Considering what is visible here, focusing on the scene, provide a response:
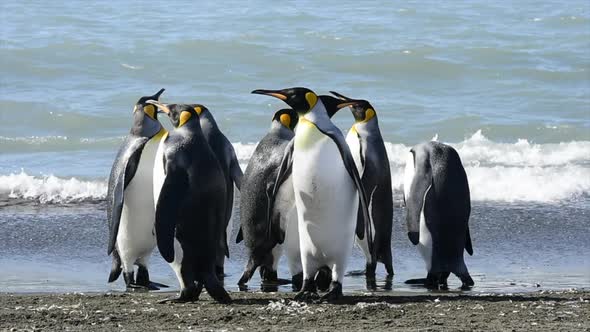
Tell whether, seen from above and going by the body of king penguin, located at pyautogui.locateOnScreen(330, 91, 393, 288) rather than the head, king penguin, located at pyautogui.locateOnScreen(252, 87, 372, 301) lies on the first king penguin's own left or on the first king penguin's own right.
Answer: on the first king penguin's own left

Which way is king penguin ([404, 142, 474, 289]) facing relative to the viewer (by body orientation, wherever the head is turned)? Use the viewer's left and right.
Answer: facing away from the viewer and to the left of the viewer

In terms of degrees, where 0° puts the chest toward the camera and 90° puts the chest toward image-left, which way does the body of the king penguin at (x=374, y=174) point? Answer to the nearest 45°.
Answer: approximately 90°

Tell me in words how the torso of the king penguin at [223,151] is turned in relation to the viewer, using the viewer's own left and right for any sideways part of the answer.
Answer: facing to the left of the viewer

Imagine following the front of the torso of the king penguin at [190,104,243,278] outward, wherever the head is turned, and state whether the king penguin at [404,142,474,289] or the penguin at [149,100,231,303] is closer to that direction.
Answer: the penguin

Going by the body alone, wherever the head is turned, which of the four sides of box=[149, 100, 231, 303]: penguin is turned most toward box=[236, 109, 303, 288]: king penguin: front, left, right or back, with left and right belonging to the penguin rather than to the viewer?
right

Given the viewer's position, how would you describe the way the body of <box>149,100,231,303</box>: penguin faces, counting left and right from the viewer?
facing away from the viewer and to the left of the viewer

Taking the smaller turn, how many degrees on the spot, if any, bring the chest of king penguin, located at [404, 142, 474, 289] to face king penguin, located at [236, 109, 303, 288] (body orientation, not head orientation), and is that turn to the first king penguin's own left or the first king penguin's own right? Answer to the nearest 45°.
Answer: approximately 45° to the first king penguin's own left

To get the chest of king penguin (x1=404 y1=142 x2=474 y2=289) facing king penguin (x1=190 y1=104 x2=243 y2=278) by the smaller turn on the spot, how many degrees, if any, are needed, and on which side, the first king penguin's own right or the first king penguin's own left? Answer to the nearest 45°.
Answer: approximately 45° to the first king penguin's own left

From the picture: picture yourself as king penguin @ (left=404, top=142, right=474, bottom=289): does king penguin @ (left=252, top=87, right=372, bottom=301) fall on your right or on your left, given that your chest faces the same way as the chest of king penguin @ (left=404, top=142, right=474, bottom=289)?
on your left
